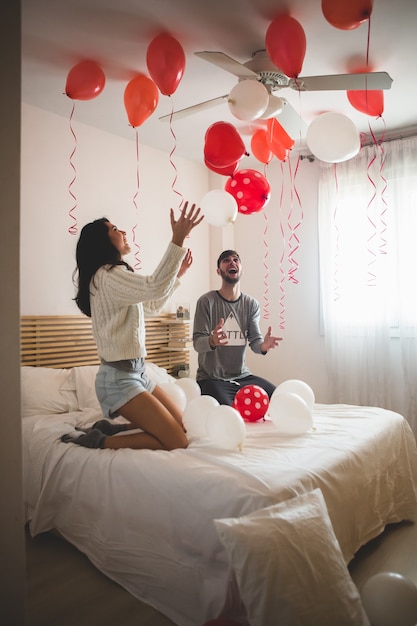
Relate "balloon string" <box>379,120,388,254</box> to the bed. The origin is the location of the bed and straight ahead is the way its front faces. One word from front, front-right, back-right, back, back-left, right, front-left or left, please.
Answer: left

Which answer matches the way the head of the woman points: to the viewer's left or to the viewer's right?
to the viewer's right

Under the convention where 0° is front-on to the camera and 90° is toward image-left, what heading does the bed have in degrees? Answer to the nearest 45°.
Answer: approximately 315°

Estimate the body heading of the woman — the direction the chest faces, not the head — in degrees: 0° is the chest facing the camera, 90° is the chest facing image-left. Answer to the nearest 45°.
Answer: approximately 270°

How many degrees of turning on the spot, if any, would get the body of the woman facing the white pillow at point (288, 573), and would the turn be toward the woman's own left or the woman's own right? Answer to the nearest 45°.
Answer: approximately 45° to the woman's own right
